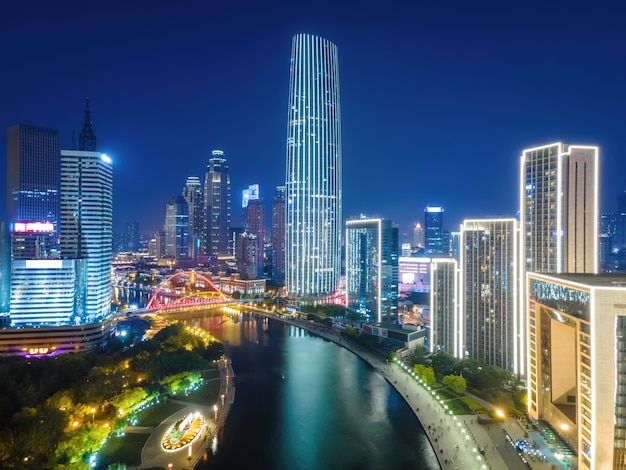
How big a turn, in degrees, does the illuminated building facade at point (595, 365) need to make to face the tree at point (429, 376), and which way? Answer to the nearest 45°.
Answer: approximately 90° to its right

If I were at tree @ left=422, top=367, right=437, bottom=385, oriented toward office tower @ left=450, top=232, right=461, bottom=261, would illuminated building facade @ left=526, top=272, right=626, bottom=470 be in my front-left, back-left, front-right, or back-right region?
back-right

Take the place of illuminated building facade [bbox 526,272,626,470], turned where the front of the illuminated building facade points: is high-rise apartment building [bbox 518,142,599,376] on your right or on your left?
on your right

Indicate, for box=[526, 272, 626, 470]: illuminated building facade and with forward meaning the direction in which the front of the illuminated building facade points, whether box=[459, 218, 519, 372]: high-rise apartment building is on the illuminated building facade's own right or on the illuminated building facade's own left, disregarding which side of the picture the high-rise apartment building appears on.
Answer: on the illuminated building facade's own right

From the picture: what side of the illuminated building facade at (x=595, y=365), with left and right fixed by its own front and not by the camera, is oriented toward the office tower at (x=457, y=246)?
right

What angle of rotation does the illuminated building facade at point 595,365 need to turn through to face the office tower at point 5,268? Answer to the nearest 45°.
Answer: approximately 45° to its right

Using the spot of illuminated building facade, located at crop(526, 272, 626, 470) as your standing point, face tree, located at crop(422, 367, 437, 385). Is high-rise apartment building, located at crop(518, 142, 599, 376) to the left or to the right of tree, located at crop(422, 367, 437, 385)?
right

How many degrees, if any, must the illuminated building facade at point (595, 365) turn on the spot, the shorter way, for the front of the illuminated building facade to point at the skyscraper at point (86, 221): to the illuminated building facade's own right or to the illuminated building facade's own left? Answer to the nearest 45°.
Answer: approximately 45° to the illuminated building facade's own right

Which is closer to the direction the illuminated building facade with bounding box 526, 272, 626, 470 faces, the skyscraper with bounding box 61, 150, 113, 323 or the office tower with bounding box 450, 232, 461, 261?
the skyscraper

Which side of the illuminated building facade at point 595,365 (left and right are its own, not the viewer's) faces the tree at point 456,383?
right

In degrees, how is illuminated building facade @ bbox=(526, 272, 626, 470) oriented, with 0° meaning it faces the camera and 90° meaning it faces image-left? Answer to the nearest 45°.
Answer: approximately 45°
